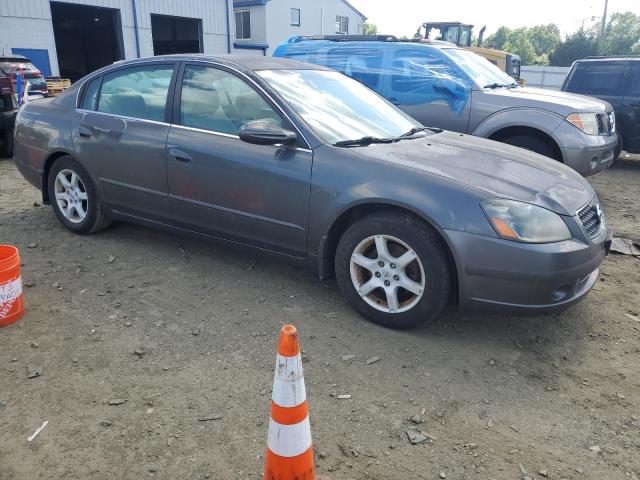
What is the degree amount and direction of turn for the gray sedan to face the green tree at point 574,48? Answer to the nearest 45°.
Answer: approximately 90° to its left

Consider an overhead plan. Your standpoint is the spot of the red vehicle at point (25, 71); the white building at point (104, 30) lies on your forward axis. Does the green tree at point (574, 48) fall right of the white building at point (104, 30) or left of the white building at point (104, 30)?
right

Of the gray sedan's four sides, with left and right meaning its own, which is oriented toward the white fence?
left

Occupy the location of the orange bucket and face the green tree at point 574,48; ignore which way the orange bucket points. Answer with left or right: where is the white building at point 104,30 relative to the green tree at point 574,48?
left

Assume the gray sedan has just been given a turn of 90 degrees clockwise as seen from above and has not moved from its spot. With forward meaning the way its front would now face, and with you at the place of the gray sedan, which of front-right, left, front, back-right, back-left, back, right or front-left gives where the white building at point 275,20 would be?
back-right

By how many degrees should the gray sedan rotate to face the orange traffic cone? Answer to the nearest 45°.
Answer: approximately 45° to its right

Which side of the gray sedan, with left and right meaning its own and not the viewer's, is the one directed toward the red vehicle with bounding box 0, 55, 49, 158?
back

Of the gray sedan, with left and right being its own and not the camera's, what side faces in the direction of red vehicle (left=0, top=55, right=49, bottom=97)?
back

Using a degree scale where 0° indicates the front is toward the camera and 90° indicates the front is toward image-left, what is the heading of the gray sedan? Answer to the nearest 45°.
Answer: approximately 315°
